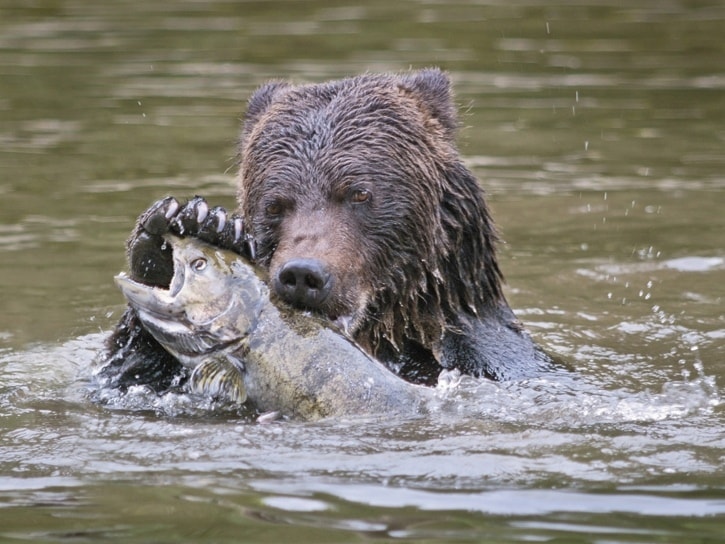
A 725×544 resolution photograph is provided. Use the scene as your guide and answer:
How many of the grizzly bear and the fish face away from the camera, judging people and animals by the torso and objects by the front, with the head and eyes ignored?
0

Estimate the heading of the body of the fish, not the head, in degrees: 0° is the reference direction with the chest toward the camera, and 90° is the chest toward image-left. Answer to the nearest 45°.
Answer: approximately 90°

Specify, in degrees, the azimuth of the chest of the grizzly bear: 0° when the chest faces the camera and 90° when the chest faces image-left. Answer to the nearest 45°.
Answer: approximately 45°
